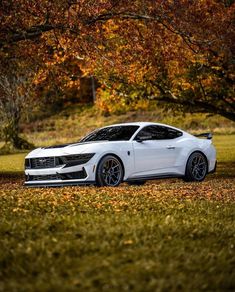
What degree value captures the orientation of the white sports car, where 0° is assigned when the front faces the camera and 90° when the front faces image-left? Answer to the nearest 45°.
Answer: approximately 45°

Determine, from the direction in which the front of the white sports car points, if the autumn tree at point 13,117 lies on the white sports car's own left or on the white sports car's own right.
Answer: on the white sports car's own right
